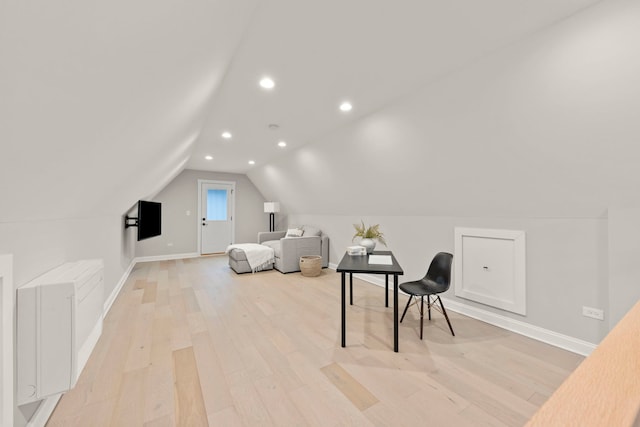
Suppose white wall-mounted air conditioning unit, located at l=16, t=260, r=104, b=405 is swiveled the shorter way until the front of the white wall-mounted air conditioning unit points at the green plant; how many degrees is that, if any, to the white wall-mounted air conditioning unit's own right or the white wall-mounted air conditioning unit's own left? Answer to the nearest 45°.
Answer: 0° — it already faces it

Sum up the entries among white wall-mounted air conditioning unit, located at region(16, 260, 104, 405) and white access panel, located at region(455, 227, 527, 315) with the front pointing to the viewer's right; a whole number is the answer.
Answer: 1

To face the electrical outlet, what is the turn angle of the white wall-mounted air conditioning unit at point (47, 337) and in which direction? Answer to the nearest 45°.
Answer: approximately 45° to its right

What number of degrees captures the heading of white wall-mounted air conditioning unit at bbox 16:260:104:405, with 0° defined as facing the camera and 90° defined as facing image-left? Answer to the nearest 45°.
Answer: approximately 270°

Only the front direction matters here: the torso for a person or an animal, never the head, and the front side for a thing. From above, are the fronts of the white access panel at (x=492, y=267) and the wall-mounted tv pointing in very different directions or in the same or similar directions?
very different directions

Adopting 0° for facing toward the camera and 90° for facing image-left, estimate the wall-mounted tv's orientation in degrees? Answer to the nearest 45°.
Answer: approximately 315°

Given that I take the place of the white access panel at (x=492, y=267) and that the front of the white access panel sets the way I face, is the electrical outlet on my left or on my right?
on my left

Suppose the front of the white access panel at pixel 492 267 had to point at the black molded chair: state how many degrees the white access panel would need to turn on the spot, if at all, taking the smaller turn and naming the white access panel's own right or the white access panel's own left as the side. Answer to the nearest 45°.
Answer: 0° — it already faces it

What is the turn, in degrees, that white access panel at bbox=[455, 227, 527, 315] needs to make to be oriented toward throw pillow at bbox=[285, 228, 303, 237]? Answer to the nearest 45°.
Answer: approximately 45° to its right

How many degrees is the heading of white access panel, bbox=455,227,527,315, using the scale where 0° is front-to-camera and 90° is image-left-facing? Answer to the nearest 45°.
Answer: approximately 45°

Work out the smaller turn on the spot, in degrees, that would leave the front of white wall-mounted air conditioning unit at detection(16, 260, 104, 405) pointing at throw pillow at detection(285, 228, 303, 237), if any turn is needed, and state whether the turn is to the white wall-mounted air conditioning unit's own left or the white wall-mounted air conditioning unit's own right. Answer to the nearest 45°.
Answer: approximately 45° to the white wall-mounted air conditioning unit's own left

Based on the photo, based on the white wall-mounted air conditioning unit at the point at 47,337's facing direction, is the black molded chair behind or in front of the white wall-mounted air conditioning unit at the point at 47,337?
in front

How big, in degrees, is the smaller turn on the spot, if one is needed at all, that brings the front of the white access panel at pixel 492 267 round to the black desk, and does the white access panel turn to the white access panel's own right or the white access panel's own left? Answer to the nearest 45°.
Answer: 0° — it already faces it
